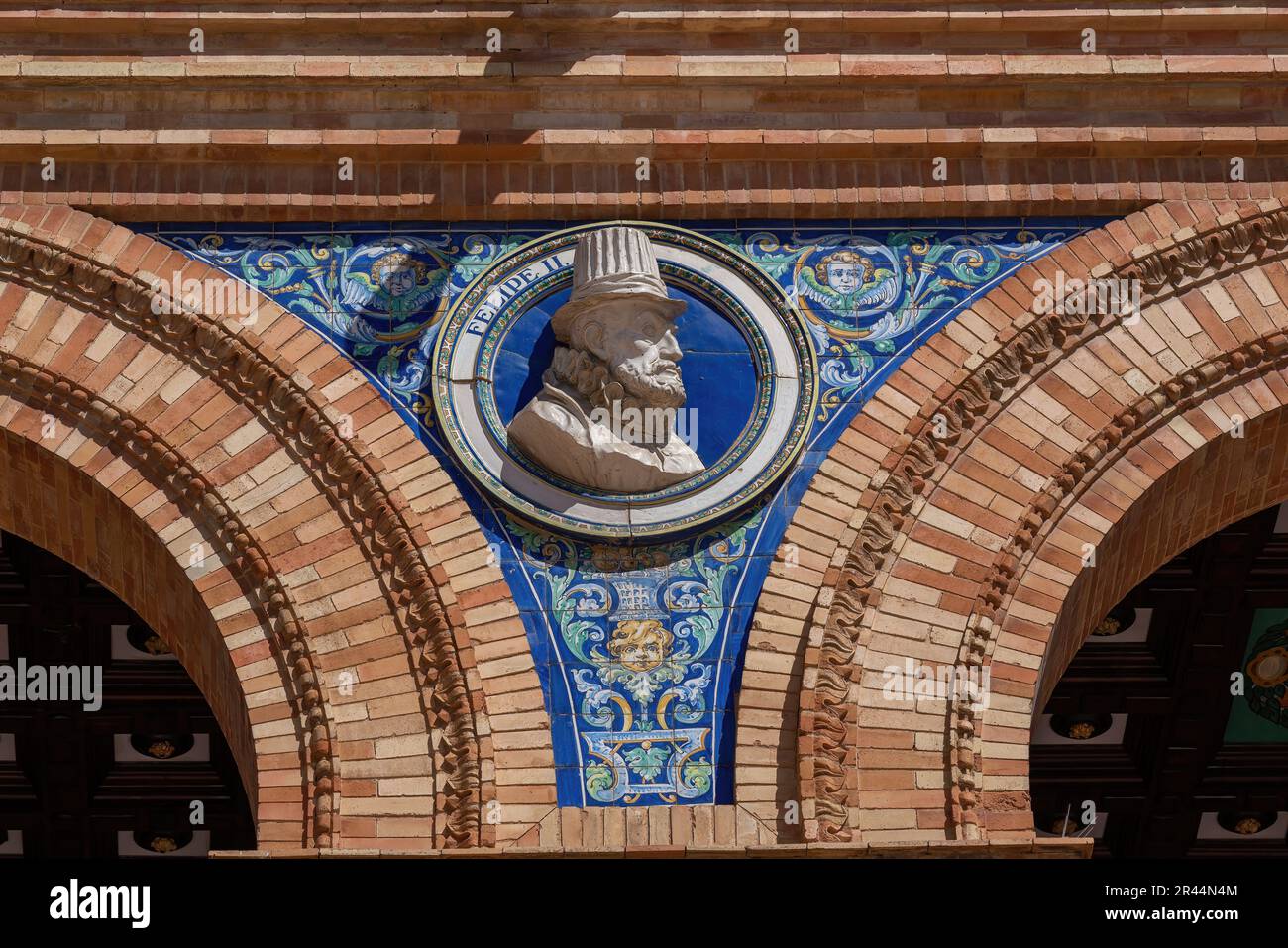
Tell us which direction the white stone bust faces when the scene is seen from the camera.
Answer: facing the viewer and to the right of the viewer

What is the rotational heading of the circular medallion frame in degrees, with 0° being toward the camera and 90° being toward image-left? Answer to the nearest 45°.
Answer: approximately 0°
